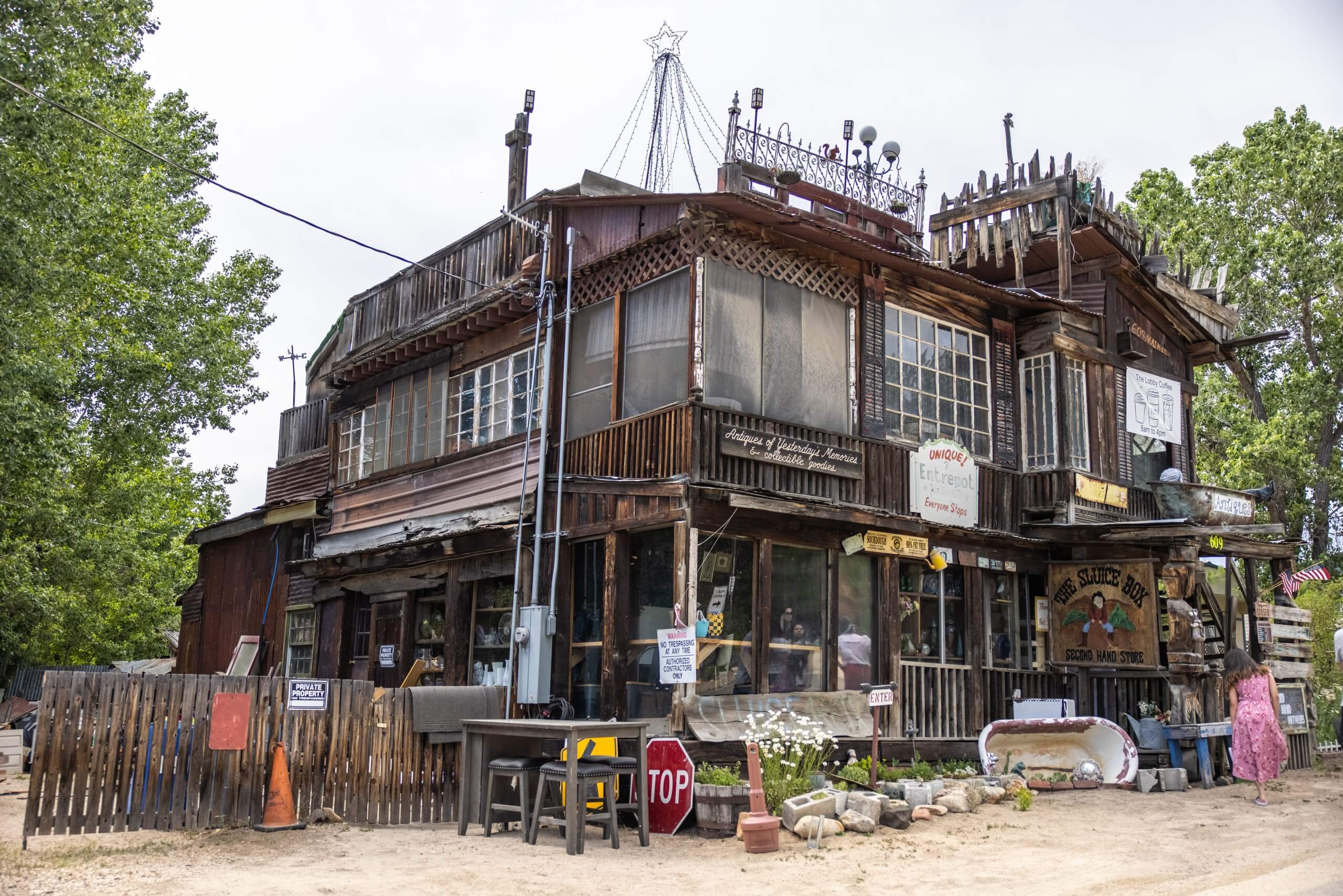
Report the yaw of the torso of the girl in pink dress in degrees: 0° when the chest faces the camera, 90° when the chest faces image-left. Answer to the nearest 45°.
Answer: approximately 180°

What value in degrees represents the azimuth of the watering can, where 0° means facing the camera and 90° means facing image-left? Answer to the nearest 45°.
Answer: approximately 90°

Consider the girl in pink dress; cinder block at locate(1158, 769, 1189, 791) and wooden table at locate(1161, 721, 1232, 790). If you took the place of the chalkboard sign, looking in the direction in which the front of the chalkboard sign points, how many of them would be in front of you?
3

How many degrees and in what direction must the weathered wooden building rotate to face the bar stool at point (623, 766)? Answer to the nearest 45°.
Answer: approximately 45° to its right

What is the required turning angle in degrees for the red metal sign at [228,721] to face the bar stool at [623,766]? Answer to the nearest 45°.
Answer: approximately 90° to its left

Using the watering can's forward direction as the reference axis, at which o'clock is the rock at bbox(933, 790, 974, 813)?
The rock is roughly at 10 o'clock from the watering can.

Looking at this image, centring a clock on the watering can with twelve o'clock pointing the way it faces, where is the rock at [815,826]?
The rock is roughly at 10 o'clock from the watering can.

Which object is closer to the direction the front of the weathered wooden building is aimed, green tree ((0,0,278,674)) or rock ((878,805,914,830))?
the rock

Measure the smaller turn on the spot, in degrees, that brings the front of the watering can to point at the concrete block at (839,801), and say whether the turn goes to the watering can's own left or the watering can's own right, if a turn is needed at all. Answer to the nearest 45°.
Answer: approximately 45° to the watering can's own left
